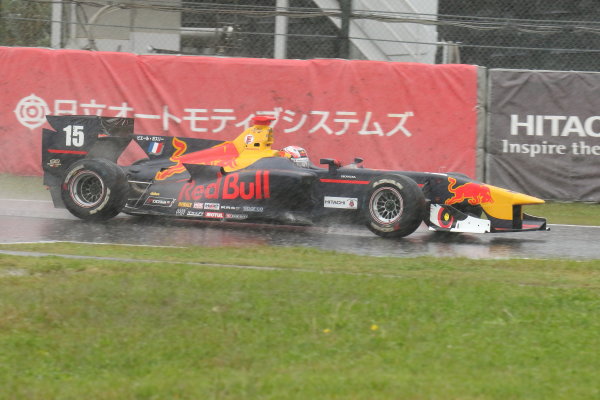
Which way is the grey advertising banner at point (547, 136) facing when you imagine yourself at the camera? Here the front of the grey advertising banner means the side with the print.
facing the viewer

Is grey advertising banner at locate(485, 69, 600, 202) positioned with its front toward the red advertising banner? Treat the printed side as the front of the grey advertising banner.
no

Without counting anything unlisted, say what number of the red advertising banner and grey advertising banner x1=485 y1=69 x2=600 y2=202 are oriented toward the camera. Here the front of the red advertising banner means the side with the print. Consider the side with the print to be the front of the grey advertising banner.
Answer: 2

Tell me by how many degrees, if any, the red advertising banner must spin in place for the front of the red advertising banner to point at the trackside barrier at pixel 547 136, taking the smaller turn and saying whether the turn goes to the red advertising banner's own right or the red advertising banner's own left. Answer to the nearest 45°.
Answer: approximately 90° to the red advertising banner's own left

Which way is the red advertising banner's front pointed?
toward the camera

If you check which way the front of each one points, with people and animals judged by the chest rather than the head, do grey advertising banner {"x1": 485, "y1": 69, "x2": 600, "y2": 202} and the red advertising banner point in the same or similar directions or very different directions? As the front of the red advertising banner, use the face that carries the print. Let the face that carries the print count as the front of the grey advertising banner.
same or similar directions

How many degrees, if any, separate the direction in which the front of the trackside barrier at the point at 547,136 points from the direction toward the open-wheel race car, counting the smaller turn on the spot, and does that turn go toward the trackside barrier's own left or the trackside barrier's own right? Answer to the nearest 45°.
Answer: approximately 45° to the trackside barrier's own right

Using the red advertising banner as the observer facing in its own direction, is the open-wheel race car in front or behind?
in front
